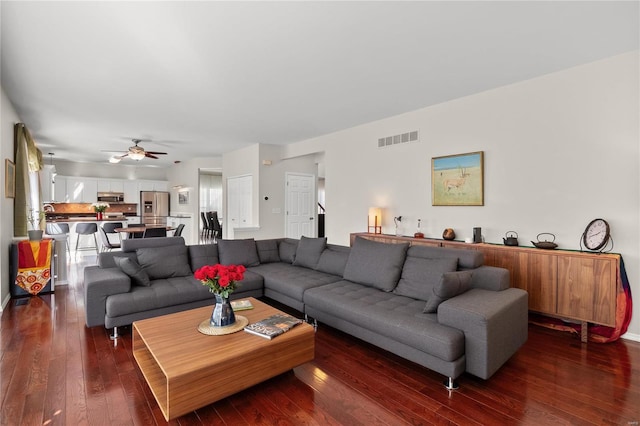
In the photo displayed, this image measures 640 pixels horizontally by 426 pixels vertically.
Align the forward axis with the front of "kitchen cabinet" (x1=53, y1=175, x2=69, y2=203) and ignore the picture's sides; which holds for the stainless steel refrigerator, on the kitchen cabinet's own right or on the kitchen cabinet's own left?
on the kitchen cabinet's own left

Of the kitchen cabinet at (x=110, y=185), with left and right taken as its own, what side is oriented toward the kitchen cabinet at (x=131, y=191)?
left

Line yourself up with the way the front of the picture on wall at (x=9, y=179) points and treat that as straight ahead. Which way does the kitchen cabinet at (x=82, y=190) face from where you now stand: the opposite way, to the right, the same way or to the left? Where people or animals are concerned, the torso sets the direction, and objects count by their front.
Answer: to the right

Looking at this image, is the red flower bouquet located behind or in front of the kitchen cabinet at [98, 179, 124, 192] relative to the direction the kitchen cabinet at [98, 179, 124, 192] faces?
in front

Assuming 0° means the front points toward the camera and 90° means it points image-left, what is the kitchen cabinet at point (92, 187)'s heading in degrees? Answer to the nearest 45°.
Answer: approximately 0°

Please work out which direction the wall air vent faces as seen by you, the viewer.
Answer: facing the viewer and to the left of the viewer

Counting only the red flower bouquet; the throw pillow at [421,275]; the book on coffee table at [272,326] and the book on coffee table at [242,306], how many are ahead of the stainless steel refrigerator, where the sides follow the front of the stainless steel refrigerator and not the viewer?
4

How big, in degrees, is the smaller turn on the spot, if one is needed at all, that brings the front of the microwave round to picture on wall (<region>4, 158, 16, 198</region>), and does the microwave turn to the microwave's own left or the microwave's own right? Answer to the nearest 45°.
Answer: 0° — it already faces it

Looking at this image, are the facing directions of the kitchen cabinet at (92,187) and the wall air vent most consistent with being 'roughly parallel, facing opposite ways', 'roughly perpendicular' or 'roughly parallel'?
roughly perpendicular

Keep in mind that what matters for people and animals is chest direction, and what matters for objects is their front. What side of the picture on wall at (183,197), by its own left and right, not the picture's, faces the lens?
front

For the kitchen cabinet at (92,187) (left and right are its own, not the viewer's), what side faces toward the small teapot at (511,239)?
front

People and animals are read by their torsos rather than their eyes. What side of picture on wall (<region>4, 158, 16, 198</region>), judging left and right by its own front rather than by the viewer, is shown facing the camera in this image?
right

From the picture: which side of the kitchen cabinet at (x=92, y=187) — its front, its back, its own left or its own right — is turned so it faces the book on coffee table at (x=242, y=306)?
front

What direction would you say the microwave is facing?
toward the camera

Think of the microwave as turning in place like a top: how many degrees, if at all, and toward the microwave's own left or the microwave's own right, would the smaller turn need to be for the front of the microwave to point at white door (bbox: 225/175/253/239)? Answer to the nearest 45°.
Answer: approximately 45° to the microwave's own left
